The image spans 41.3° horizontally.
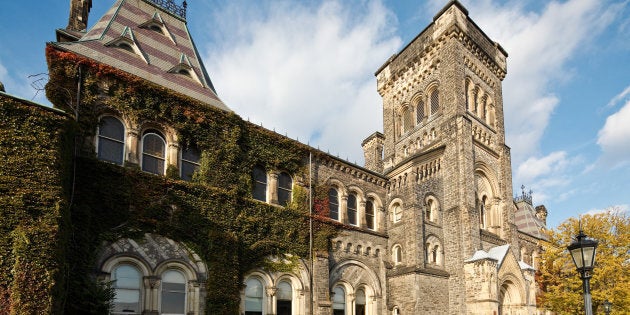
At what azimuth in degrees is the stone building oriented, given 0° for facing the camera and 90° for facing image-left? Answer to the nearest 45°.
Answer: approximately 315°

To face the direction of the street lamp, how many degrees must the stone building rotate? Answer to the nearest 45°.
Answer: approximately 45° to its right
